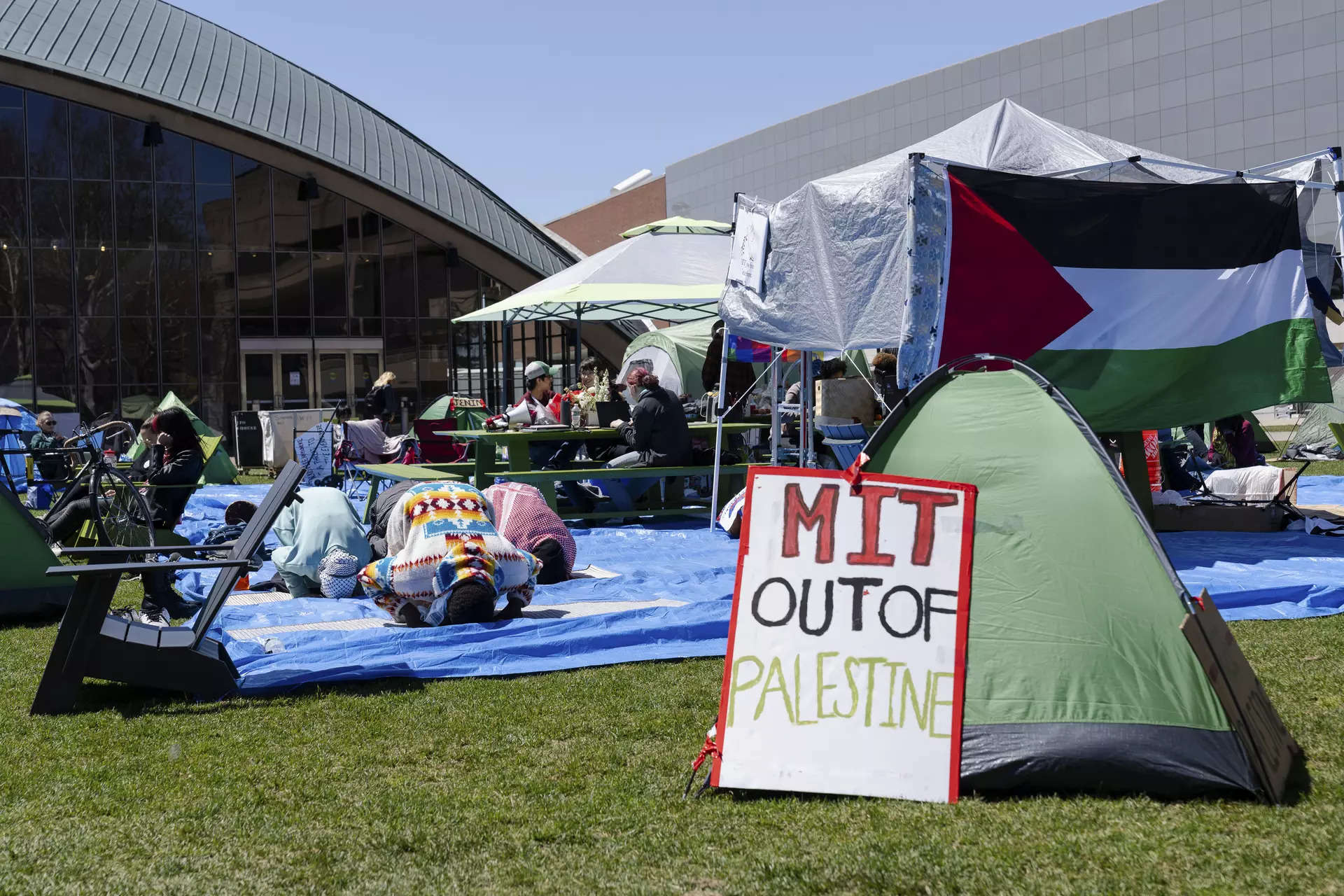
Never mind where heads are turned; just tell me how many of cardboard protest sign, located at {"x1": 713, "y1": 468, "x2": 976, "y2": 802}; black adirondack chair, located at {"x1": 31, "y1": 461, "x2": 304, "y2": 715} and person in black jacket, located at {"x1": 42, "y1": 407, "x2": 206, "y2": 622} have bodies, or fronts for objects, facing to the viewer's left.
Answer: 2

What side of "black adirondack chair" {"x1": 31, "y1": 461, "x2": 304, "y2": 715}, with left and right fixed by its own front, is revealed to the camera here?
left

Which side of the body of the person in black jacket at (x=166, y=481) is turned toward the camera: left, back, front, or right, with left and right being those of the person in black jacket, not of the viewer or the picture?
left

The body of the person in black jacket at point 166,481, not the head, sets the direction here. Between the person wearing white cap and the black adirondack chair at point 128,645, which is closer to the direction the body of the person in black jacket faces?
the black adirondack chair

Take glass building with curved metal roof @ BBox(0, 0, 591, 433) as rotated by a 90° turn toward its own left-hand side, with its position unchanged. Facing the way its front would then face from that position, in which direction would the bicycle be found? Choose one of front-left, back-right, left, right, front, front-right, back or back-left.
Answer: right

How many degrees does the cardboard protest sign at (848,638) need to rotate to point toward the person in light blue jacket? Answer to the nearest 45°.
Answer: approximately 135° to its right

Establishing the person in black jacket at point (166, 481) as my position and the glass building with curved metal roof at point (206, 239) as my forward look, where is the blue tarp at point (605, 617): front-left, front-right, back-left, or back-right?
back-right

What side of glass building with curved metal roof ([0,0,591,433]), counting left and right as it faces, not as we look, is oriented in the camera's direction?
front

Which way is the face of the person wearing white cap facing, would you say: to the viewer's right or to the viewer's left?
to the viewer's right

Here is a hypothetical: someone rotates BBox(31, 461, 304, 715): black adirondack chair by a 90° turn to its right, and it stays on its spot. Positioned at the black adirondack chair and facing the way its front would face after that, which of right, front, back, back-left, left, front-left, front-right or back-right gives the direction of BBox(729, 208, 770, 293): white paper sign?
front-right

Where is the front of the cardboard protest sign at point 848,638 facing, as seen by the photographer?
facing the viewer
